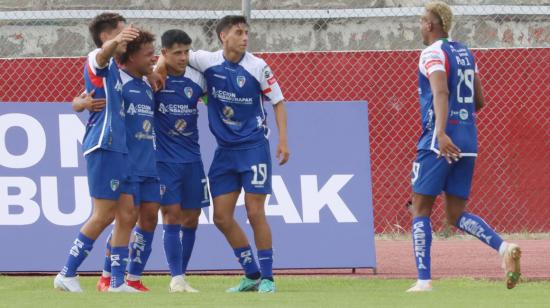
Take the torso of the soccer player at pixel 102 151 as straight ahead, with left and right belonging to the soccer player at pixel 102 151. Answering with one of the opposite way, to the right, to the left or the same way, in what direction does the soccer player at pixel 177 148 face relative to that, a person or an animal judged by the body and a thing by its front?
to the right

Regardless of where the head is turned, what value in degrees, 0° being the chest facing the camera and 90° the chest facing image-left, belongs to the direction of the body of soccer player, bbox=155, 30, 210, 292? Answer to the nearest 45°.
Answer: approximately 0°

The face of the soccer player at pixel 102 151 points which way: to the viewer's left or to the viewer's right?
to the viewer's right

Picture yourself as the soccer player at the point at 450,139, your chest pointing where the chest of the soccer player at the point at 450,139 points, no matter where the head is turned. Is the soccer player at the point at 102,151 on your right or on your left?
on your left

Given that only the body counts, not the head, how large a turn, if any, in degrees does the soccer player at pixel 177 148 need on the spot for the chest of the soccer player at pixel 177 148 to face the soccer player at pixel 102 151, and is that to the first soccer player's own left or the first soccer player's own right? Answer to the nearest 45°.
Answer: approximately 45° to the first soccer player's own right

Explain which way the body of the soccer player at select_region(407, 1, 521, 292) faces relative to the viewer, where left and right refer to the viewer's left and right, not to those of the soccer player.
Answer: facing away from the viewer and to the left of the viewer

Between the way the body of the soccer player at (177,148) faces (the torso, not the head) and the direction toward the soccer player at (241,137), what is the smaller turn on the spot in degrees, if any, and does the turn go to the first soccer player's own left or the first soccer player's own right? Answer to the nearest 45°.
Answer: approximately 90° to the first soccer player's own left

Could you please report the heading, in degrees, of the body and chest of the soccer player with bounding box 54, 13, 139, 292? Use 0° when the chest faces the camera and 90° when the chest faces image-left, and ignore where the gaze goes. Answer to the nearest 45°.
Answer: approximately 270°
